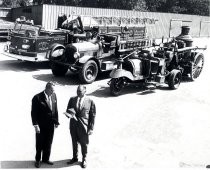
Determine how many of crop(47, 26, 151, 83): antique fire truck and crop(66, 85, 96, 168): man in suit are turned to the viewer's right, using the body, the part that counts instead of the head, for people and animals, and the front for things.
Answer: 0

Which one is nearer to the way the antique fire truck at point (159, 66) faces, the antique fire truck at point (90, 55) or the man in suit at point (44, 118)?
the man in suit

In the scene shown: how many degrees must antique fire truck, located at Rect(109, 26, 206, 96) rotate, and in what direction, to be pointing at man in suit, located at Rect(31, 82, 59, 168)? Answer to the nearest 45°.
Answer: approximately 45° to its left

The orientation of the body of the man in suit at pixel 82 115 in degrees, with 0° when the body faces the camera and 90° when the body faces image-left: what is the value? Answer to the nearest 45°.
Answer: approximately 45°

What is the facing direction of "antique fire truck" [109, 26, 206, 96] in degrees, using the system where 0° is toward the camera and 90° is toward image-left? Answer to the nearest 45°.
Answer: approximately 45°

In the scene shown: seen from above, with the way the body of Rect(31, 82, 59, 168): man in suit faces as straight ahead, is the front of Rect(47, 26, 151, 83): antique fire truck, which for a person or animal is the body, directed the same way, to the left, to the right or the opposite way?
to the right

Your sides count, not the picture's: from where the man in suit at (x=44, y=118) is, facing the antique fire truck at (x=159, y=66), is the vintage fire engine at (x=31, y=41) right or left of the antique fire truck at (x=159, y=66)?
left

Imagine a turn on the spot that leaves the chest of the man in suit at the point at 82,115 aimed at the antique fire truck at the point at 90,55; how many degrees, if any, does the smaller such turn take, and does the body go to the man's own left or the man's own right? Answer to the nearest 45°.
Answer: approximately 135° to the man's own right

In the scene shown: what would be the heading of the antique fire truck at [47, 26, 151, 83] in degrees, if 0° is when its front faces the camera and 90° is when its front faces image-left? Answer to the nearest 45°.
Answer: approximately 45°

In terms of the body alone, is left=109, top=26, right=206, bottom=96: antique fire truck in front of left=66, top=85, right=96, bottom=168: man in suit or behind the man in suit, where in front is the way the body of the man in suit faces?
behind

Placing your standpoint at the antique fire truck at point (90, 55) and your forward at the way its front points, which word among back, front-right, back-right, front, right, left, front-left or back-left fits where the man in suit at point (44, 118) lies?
front-left

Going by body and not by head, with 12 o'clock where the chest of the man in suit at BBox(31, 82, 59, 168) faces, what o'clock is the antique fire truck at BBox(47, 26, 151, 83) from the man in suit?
The antique fire truck is roughly at 8 o'clock from the man in suit.
